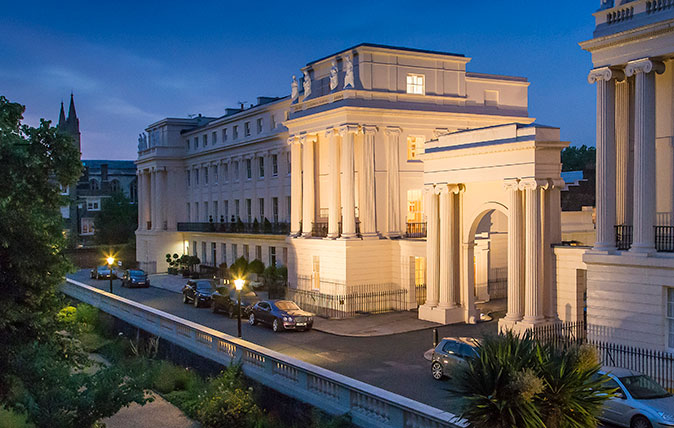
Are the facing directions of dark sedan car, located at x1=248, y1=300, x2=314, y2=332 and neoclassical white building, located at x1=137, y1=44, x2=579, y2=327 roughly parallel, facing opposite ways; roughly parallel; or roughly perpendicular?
roughly perpendicular

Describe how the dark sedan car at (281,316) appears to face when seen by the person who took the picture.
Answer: facing the viewer and to the right of the viewer

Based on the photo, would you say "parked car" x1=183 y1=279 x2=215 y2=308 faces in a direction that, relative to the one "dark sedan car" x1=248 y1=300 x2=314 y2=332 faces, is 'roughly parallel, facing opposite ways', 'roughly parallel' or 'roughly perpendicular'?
roughly parallel

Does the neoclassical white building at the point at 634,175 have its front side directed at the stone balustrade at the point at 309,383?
yes

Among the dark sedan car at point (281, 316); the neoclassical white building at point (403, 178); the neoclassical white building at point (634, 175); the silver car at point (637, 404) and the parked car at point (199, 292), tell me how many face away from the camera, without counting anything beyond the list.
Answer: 0

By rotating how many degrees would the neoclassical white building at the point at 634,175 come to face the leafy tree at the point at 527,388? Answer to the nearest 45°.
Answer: approximately 45° to its left

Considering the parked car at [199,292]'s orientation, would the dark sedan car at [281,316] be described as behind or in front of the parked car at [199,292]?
in front

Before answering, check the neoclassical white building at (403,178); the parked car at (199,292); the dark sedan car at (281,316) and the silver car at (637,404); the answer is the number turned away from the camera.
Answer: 0

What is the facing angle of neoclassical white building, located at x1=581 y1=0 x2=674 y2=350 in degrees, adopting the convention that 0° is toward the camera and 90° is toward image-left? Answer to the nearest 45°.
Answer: approximately 45°

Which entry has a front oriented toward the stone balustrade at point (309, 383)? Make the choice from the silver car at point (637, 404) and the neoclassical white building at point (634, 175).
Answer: the neoclassical white building
